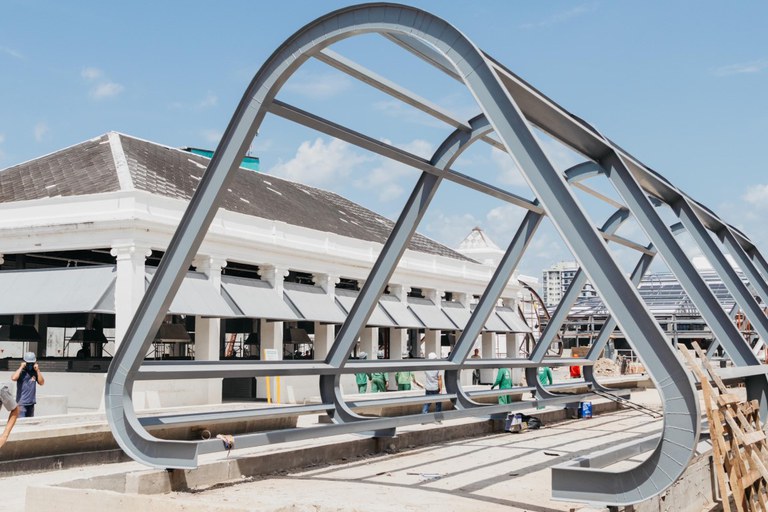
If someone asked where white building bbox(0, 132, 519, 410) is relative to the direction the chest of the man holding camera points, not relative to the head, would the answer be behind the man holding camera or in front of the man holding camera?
behind

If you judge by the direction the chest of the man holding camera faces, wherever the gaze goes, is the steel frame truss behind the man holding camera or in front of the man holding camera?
in front

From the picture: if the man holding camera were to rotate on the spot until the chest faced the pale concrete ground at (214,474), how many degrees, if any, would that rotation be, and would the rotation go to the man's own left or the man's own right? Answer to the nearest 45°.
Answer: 0° — they already face it

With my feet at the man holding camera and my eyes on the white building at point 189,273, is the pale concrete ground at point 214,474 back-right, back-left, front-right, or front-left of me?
back-right

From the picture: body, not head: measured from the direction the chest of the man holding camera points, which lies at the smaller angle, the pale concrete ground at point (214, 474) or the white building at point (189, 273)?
the pale concrete ground

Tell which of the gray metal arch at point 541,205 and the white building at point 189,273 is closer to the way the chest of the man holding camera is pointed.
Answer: the gray metal arch

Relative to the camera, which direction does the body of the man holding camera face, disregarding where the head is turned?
toward the camera
